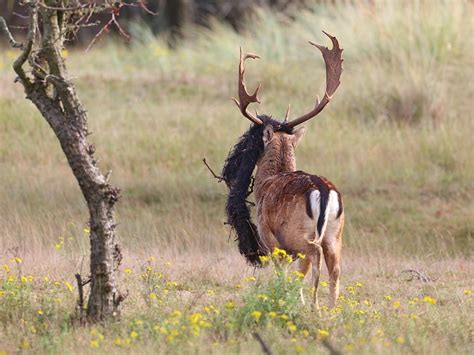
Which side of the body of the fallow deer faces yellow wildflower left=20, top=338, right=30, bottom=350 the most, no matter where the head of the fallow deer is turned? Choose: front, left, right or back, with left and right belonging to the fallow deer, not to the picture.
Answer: left

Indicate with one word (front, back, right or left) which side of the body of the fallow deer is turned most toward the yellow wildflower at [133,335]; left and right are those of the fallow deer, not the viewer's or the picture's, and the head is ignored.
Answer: left

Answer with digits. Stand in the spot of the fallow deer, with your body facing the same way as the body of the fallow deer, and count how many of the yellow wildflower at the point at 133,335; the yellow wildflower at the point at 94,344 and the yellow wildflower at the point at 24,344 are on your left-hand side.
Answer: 3

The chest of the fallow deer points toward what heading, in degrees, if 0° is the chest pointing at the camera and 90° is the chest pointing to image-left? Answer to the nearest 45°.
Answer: approximately 135°

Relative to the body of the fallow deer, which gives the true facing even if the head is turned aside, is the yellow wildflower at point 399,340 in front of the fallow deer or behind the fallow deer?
behind

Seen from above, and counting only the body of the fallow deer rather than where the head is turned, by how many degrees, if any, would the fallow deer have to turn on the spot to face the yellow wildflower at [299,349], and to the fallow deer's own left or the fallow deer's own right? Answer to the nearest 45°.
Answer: approximately 135° to the fallow deer's own left
